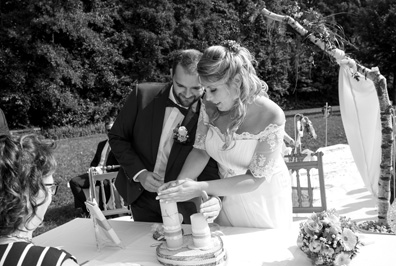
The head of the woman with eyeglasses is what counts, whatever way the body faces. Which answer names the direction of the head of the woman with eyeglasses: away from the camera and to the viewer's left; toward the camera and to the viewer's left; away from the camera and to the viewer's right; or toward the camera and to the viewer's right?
away from the camera and to the viewer's right

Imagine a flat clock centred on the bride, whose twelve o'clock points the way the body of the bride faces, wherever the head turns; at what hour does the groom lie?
The groom is roughly at 3 o'clock from the bride.

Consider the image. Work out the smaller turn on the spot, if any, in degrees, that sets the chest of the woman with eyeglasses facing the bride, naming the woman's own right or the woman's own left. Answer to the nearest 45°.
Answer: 0° — they already face them

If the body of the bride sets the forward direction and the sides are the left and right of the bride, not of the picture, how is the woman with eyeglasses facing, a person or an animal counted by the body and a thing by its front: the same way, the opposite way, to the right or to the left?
the opposite way

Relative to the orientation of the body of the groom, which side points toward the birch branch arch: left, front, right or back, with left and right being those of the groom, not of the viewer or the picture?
left

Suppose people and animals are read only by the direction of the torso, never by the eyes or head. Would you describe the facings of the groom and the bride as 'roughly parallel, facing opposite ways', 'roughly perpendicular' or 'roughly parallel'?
roughly perpendicular

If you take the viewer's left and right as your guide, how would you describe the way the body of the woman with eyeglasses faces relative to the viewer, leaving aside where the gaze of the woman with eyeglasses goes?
facing away from the viewer and to the right of the viewer
